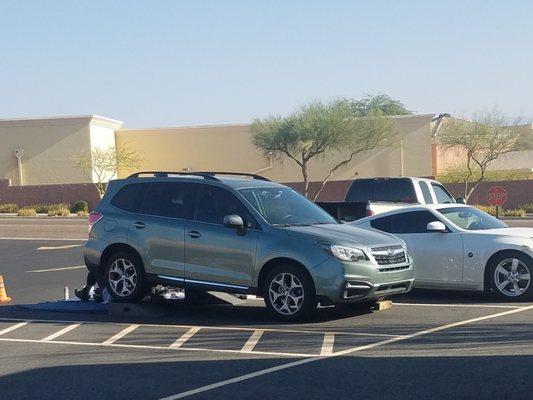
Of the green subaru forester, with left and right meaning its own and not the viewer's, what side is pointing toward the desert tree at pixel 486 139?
left

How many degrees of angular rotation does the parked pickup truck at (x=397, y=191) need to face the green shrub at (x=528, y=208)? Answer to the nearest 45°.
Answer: approximately 45° to its left

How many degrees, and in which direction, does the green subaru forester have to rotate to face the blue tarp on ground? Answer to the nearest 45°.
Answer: approximately 180°

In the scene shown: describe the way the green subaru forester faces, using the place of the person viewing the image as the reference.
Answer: facing the viewer and to the right of the viewer

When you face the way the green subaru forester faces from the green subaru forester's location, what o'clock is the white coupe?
The white coupe is roughly at 10 o'clock from the green subaru forester.

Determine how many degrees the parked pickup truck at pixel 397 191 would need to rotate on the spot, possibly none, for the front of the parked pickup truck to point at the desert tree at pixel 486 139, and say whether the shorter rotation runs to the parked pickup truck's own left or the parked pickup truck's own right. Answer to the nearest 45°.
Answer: approximately 45° to the parked pickup truck's own left

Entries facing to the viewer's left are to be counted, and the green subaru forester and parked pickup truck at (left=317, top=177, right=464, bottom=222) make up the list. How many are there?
0

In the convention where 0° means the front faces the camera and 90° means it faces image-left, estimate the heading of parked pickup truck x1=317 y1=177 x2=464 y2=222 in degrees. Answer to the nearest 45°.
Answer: approximately 225°

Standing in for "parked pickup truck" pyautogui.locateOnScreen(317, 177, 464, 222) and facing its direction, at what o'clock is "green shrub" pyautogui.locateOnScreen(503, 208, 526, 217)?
The green shrub is roughly at 11 o'clock from the parked pickup truck.

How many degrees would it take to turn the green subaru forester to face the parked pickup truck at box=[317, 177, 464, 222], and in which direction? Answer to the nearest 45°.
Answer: approximately 90° to its left

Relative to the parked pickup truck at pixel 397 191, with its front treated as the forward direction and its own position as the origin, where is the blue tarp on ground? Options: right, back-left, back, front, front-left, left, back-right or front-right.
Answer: back

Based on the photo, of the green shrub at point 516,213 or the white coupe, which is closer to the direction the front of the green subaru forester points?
the white coupe
